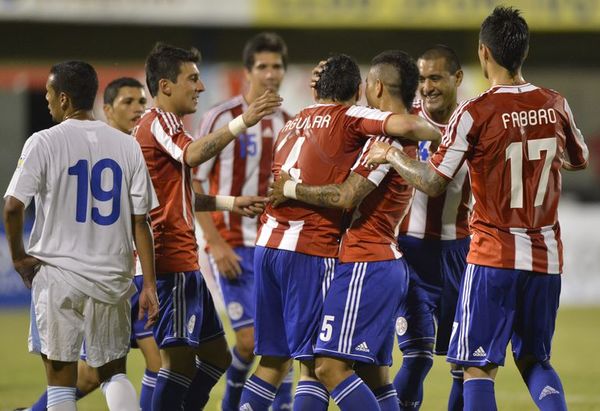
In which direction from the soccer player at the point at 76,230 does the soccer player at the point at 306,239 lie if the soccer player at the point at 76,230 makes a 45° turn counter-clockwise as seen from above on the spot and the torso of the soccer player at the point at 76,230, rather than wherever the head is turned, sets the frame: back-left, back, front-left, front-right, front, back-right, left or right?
back-right

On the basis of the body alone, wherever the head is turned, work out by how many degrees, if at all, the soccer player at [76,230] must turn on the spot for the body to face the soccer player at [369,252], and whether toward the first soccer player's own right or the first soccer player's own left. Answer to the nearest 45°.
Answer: approximately 90° to the first soccer player's own right

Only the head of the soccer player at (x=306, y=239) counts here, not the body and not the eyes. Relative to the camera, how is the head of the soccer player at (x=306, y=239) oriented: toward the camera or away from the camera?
away from the camera

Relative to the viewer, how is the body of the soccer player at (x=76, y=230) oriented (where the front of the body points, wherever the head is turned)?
away from the camera
